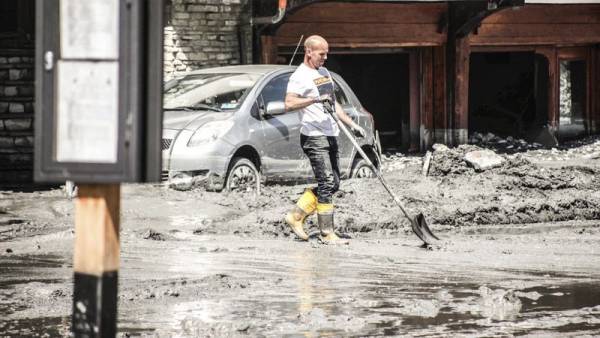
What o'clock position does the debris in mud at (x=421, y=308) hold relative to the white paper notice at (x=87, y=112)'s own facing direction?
The debris in mud is roughly at 7 o'clock from the white paper notice.

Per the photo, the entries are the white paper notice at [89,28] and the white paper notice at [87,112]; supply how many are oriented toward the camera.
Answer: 2

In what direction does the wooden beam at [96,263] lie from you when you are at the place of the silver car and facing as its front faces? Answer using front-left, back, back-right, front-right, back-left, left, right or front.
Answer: front-left

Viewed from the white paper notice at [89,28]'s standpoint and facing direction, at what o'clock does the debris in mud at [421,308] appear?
The debris in mud is roughly at 7 o'clock from the white paper notice.

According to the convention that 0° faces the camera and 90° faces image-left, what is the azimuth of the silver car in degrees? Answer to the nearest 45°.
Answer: approximately 45°

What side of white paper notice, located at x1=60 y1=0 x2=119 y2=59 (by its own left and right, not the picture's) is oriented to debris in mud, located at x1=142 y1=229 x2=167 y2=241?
back

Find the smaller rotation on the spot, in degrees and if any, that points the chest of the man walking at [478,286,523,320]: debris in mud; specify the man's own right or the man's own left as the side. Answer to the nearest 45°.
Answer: approximately 45° to the man's own right

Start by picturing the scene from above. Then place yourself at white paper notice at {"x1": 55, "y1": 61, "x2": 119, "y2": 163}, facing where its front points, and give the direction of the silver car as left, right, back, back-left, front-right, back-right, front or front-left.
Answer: back

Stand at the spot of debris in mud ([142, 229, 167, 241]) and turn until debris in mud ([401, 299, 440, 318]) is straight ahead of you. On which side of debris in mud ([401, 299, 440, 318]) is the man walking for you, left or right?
left
